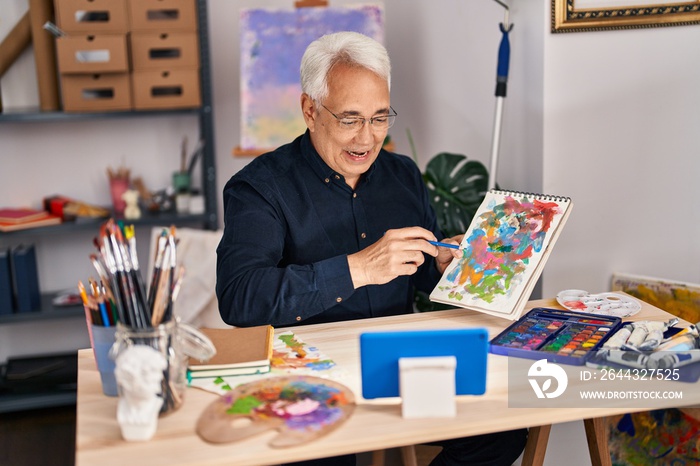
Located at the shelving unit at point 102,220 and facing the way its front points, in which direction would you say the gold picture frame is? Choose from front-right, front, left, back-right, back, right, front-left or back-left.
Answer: front-left

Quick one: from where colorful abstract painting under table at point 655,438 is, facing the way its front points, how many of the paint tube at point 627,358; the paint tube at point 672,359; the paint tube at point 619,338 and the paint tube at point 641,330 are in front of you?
4

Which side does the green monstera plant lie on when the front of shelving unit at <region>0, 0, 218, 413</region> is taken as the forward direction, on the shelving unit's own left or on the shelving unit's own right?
on the shelving unit's own left

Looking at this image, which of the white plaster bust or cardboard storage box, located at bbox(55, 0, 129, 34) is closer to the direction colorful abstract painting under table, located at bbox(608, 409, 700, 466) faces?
the white plaster bust

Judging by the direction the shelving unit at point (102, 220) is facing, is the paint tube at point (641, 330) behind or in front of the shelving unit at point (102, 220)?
in front

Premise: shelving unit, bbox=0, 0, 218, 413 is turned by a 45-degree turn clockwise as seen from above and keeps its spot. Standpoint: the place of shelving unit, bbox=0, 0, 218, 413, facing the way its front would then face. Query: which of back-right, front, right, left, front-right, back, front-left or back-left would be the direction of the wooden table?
front-left

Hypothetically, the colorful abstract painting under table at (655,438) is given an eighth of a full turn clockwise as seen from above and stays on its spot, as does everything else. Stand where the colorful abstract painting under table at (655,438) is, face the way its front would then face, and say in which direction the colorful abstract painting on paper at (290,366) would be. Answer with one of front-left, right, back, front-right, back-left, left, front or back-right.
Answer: front

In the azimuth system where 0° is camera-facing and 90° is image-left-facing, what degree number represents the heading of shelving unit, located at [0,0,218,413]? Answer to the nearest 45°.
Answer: approximately 0°

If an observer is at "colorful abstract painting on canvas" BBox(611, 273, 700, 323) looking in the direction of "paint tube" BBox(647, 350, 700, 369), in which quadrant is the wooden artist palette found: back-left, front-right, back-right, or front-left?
front-right

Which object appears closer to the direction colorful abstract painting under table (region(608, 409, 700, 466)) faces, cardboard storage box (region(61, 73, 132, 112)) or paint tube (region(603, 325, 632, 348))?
the paint tube

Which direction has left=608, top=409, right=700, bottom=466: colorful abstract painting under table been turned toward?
toward the camera

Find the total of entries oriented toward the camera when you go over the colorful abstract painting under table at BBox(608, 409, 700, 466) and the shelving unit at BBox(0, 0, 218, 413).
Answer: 2

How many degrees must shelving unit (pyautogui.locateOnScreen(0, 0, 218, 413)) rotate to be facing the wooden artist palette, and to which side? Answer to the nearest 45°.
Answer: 0° — it already faces it

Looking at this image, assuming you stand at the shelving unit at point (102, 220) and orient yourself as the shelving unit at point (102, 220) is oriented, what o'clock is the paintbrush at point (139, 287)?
The paintbrush is roughly at 12 o'clock from the shelving unit.

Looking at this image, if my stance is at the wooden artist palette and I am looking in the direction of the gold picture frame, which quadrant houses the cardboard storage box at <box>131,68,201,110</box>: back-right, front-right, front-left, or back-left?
front-left

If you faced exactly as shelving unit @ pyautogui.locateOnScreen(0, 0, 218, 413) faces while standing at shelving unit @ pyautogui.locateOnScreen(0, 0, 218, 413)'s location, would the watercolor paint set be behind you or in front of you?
in front
